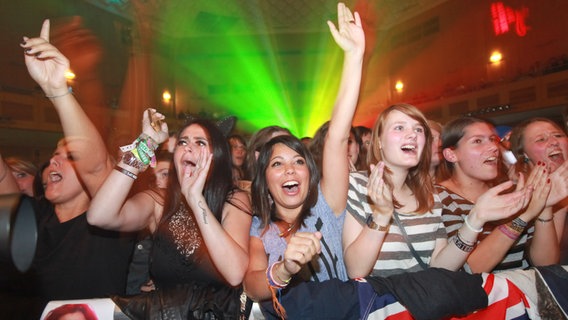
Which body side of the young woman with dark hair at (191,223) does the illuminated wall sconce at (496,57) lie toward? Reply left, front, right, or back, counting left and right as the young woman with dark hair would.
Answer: back

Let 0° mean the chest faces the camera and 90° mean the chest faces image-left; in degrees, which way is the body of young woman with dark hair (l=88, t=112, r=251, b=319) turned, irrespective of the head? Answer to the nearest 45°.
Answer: approximately 45°

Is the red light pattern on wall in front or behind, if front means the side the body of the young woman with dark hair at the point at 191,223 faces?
behind
